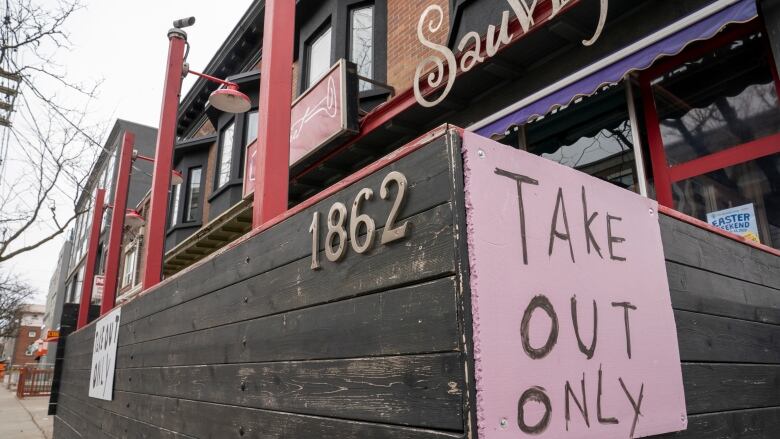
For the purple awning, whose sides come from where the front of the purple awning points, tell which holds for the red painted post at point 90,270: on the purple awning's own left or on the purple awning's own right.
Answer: on the purple awning's own right

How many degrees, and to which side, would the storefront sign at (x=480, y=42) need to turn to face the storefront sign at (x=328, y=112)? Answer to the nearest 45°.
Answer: approximately 90° to its right

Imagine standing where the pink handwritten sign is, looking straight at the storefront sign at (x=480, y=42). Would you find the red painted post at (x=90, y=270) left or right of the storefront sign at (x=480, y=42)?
left

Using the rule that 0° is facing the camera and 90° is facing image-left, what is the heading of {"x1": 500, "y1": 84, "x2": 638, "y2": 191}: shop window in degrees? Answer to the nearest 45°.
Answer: approximately 45°

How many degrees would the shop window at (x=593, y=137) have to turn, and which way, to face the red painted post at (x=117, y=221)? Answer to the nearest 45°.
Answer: approximately 45° to its right

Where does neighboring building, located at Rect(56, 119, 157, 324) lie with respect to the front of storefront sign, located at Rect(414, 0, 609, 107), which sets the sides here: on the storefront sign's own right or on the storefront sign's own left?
on the storefront sign's own right

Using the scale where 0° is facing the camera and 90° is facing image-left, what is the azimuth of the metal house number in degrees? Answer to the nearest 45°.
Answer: approximately 45°

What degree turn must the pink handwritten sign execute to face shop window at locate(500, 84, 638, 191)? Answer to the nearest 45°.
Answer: approximately 135° to its left

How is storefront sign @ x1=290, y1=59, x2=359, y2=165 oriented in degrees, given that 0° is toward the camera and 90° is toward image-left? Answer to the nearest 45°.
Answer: approximately 45°
